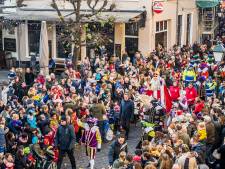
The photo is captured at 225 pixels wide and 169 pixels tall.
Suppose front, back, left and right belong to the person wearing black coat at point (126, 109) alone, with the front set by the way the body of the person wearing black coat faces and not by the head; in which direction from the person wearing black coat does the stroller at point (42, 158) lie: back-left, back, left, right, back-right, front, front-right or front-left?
front-right

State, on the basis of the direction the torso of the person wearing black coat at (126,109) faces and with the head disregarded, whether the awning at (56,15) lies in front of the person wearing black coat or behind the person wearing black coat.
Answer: behind

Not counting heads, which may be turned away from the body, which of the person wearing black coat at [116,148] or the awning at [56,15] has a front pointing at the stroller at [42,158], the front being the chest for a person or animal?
the awning

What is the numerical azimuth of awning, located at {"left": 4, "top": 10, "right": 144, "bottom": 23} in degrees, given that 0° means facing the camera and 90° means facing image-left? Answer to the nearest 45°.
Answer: approximately 0°

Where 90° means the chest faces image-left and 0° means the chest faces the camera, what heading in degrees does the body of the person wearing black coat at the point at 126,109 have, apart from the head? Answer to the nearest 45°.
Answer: approximately 0°

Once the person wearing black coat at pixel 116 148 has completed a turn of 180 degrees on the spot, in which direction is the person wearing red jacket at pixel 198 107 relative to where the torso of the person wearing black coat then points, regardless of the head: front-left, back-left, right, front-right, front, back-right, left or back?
right

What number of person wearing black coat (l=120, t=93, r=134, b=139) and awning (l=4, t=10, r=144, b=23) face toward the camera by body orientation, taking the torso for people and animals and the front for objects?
2

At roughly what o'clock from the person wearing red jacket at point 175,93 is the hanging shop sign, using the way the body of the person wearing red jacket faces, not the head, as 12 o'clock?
The hanging shop sign is roughly at 6 o'clock from the person wearing red jacket.

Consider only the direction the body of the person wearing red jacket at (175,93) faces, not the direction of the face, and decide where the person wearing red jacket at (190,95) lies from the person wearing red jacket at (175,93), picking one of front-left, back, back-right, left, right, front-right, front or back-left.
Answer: left

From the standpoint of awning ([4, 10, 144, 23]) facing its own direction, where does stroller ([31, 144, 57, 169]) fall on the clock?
The stroller is roughly at 12 o'clock from the awning.
